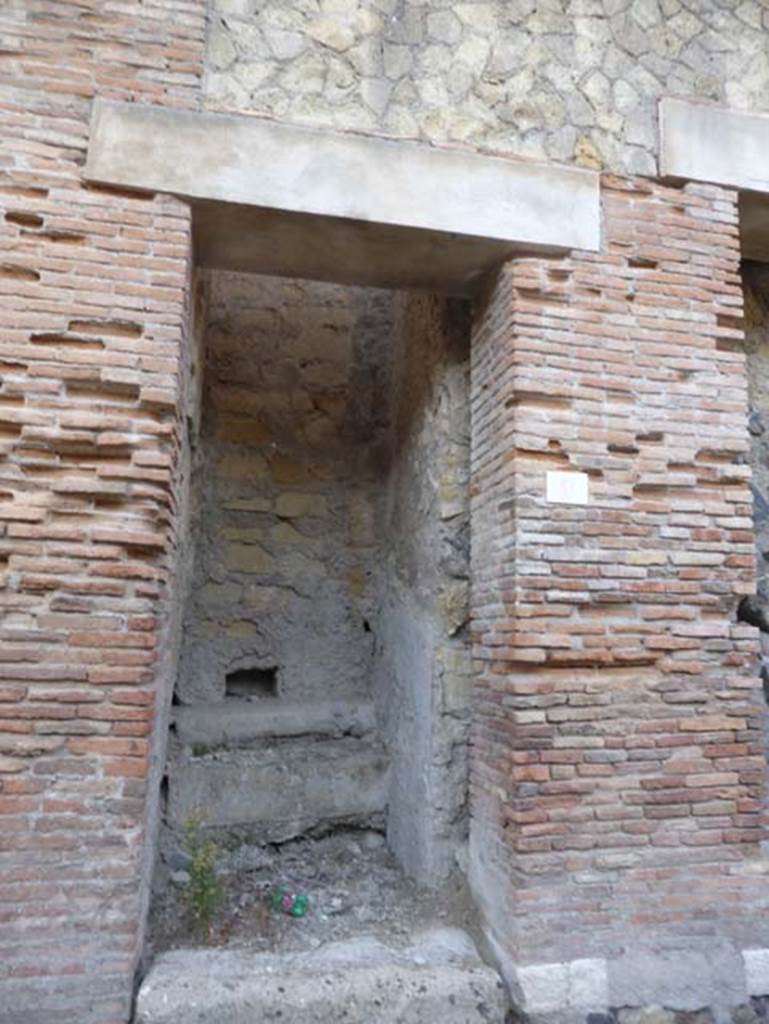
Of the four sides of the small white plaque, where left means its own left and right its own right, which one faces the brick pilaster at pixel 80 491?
right

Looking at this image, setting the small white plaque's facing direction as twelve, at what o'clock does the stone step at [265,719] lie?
The stone step is roughly at 4 o'clock from the small white plaque.

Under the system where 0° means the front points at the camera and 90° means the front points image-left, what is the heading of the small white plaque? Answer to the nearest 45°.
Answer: approximately 0°

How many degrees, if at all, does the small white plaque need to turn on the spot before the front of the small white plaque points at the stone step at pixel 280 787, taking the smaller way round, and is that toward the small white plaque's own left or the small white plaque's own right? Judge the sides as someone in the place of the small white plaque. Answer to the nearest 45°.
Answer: approximately 135° to the small white plaque's own right
